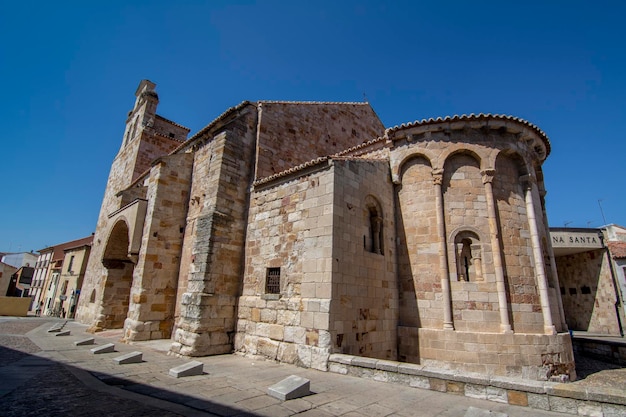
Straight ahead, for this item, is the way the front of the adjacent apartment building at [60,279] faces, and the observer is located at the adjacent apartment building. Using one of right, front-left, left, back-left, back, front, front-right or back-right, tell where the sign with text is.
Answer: left

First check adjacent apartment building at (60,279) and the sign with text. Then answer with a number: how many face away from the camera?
0

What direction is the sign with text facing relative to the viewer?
toward the camera

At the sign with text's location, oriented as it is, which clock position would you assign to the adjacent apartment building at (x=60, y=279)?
The adjacent apartment building is roughly at 2 o'clock from the sign with text.

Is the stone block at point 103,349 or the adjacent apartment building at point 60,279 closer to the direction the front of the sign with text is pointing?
the stone block

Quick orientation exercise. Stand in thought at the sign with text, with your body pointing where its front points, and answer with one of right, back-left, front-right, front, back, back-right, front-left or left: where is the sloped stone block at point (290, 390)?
front

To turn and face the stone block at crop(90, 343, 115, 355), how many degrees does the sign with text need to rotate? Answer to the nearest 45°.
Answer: approximately 45° to its right

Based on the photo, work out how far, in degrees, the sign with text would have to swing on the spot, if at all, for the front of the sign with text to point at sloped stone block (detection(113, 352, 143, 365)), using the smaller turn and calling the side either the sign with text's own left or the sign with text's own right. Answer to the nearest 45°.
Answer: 0° — it already faces it
